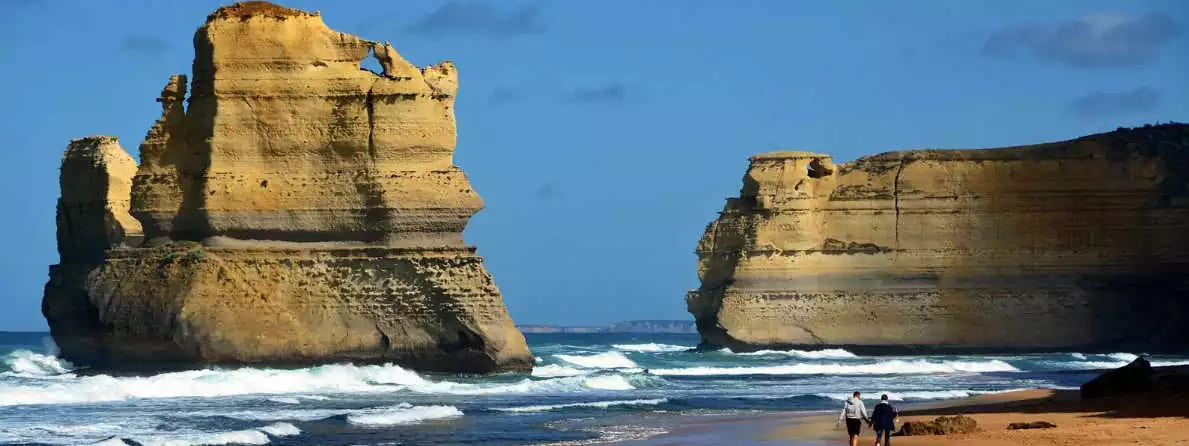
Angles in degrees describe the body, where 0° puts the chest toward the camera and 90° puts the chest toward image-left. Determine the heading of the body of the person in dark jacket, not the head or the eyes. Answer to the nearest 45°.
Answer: approximately 180°

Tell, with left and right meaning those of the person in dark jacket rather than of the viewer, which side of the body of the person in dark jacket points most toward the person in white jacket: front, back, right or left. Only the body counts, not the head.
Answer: left

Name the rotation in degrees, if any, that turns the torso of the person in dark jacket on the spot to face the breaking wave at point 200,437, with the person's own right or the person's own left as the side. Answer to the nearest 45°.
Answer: approximately 90° to the person's own left

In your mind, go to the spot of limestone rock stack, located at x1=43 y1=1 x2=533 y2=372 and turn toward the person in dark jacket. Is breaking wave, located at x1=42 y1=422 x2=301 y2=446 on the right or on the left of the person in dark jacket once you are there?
right
